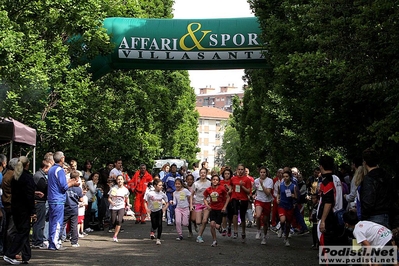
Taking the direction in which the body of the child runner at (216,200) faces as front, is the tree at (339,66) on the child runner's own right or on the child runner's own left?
on the child runner's own left

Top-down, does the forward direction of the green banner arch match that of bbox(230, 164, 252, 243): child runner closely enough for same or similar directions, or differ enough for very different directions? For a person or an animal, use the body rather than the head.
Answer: same or similar directions

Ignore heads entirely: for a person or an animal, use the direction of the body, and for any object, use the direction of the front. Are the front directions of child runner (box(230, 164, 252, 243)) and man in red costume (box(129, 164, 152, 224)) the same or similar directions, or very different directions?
same or similar directions

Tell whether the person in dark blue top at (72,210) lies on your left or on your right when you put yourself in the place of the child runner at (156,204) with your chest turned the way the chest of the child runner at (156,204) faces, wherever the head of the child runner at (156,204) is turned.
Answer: on your right

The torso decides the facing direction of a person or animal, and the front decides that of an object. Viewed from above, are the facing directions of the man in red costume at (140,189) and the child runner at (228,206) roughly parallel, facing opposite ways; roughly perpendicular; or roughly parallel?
roughly parallel

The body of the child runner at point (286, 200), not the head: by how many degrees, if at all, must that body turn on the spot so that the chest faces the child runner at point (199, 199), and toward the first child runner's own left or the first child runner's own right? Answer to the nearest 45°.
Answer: approximately 90° to the first child runner's own right

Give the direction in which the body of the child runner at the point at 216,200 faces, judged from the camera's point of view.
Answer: toward the camera

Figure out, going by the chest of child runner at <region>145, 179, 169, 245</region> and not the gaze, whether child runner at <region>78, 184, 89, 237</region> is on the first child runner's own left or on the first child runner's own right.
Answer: on the first child runner's own right

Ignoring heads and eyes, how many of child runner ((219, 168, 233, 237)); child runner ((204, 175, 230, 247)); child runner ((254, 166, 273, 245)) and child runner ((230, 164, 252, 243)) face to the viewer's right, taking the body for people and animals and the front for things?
0

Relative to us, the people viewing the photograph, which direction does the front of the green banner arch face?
facing the viewer

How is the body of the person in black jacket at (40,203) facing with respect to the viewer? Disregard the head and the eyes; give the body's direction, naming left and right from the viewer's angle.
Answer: facing to the right of the viewer

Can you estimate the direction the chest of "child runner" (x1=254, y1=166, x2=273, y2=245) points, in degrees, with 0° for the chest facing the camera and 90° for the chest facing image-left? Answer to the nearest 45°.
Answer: approximately 0°

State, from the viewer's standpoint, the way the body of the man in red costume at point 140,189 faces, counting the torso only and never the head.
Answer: toward the camera

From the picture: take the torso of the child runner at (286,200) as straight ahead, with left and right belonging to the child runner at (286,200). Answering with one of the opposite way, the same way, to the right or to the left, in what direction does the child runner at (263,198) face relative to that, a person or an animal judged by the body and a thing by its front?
the same way

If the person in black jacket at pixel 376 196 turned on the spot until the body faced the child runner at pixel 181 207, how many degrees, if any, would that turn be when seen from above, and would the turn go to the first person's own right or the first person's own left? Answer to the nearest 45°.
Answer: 0° — they already face them
